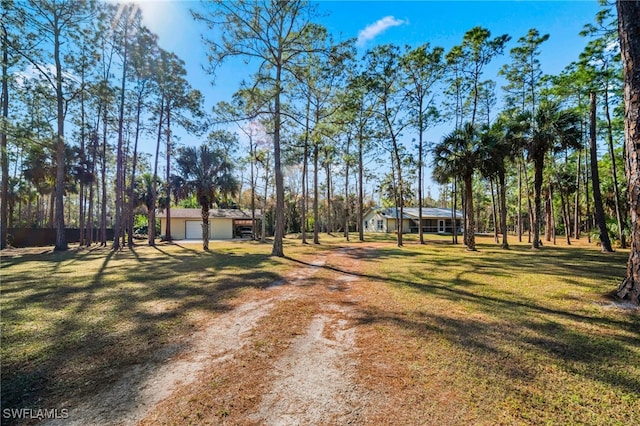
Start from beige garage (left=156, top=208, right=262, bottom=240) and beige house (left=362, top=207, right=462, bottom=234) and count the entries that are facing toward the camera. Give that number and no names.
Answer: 2

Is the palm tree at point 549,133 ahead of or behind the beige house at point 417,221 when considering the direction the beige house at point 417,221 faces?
ahead

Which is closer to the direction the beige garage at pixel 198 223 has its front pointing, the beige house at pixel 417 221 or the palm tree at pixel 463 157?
the palm tree

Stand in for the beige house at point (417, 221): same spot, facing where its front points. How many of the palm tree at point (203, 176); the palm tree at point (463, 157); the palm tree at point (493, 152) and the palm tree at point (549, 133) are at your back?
0

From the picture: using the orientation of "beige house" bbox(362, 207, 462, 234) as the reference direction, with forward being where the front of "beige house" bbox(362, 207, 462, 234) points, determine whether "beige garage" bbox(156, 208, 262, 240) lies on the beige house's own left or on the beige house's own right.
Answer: on the beige house's own right

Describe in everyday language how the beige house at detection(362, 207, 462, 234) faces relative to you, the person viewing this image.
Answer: facing the viewer

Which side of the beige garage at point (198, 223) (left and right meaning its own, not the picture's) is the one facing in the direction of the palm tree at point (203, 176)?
front

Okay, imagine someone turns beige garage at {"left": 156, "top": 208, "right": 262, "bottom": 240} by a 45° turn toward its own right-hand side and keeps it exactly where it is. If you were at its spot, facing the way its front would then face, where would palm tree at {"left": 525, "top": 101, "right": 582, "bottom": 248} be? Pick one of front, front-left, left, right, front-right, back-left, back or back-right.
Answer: left

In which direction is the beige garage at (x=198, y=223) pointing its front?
toward the camera

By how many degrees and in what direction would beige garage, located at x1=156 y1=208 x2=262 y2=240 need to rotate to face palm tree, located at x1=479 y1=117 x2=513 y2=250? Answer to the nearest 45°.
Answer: approximately 45° to its left

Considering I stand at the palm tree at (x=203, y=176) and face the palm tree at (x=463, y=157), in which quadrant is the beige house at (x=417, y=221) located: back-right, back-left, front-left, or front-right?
front-left

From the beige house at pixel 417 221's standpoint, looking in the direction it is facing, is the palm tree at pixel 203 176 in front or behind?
in front
